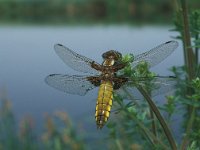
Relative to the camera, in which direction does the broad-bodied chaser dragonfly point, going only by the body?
away from the camera

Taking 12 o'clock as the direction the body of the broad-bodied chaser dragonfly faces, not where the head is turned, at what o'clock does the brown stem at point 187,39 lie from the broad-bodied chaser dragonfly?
The brown stem is roughly at 3 o'clock from the broad-bodied chaser dragonfly.
